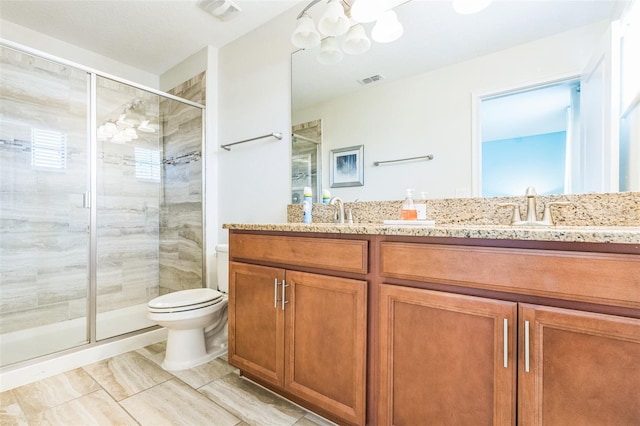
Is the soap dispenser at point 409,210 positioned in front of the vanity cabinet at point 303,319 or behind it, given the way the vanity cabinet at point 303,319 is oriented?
behind

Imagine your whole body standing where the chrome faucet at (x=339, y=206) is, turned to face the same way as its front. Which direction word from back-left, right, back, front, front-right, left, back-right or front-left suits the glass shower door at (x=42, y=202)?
front-right

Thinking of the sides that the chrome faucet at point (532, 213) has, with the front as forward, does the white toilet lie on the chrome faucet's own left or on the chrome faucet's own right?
on the chrome faucet's own right

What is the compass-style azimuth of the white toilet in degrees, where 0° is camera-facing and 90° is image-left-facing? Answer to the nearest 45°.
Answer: approximately 45°

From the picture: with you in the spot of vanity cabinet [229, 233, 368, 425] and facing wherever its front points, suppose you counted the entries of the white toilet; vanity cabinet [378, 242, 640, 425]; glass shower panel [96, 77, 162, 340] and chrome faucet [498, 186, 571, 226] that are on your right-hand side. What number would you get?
2

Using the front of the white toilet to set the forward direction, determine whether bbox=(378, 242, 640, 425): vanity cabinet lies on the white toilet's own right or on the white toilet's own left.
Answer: on the white toilet's own left

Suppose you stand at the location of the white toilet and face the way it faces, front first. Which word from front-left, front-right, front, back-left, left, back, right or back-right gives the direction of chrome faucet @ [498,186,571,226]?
left

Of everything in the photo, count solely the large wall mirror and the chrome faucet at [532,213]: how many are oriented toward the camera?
2

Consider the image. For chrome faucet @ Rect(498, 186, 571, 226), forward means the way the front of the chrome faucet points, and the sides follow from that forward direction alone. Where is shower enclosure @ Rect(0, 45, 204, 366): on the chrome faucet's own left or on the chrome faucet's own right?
on the chrome faucet's own right
